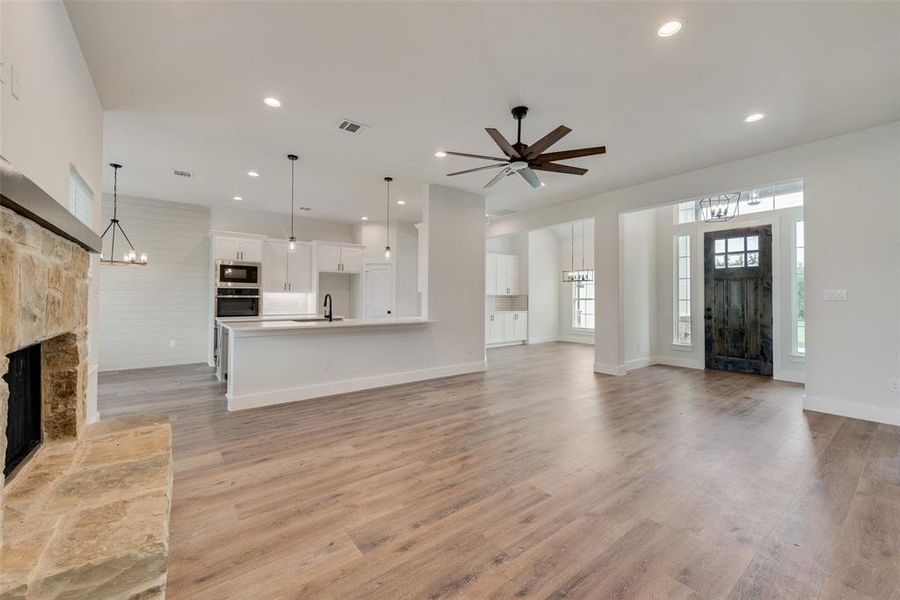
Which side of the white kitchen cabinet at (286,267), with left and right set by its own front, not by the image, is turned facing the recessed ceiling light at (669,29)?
front

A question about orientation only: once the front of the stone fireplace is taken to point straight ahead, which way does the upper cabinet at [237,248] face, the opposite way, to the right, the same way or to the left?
to the right

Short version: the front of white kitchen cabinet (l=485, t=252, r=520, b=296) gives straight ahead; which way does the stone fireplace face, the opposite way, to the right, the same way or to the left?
to the left

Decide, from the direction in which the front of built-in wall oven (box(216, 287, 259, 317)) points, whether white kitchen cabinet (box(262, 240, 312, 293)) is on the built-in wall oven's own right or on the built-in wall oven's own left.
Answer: on the built-in wall oven's own left

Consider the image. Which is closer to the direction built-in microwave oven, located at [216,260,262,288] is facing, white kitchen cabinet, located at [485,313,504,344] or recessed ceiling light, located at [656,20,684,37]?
the recessed ceiling light

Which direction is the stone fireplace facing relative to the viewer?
to the viewer's right

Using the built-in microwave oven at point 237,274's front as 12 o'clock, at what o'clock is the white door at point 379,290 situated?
The white door is roughly at 9 o'clock from the built-in microwave oven.

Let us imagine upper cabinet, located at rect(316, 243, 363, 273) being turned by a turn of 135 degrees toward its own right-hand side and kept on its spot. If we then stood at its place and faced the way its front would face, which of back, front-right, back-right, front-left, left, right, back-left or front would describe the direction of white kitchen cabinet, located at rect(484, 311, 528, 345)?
back-right

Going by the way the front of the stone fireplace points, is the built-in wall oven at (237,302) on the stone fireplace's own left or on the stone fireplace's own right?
on the stone fireplace's own left

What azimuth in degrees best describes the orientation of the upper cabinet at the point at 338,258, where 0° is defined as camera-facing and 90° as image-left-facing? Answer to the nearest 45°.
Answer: approximately 0°
